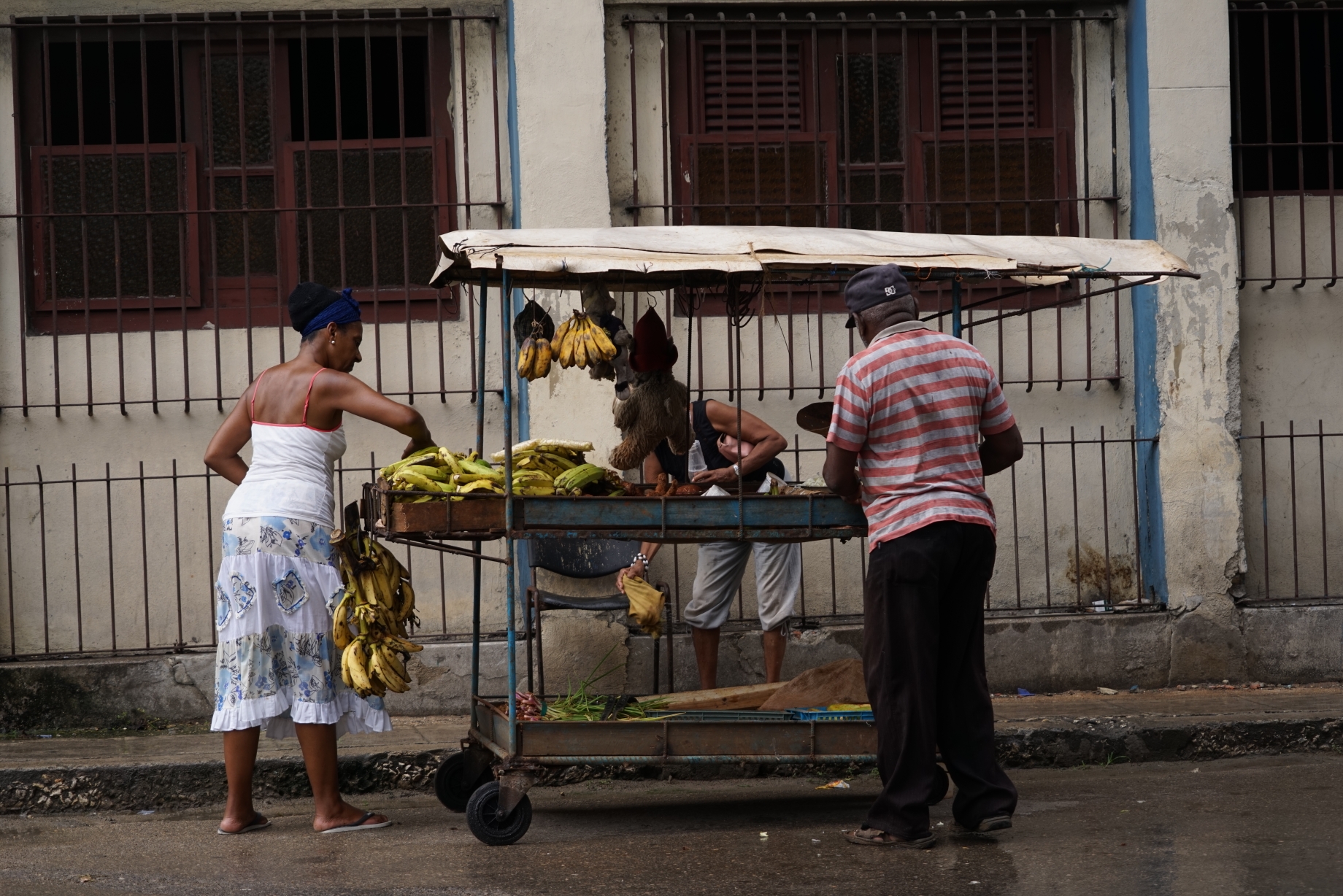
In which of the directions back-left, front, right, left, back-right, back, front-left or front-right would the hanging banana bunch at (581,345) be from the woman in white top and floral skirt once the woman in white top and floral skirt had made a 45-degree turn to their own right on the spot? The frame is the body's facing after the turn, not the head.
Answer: front

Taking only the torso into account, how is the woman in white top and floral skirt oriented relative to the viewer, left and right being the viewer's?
facing away from the viewer and to the right of the viewer

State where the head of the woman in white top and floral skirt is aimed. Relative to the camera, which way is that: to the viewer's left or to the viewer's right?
to the viewer's right

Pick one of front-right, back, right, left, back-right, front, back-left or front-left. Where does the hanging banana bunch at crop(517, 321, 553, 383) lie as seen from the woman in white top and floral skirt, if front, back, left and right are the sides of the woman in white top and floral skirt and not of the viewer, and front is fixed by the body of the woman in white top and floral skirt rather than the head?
front-right

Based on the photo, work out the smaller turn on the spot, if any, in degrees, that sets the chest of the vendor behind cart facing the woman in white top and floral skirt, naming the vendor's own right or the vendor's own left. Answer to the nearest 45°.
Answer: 0° — they already face them

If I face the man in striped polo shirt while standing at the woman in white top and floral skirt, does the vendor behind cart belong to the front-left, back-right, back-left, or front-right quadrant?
front-left

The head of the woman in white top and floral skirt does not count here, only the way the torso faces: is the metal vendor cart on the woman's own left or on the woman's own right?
on the woman's own right

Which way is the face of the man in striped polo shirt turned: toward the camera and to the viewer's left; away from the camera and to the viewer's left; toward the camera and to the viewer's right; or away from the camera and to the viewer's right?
away from the camera and to the viewer's left

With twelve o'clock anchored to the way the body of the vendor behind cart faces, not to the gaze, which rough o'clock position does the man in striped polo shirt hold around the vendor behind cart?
The man in striped polo shirt is roughly at 10 o'clock from the vendor behind cart.

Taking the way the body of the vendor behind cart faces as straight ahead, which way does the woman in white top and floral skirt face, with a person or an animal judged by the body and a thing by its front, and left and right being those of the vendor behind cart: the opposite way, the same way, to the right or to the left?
the opposite way

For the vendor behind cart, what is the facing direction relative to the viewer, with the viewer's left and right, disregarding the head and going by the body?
facing the viewer and to the left of the viewer
